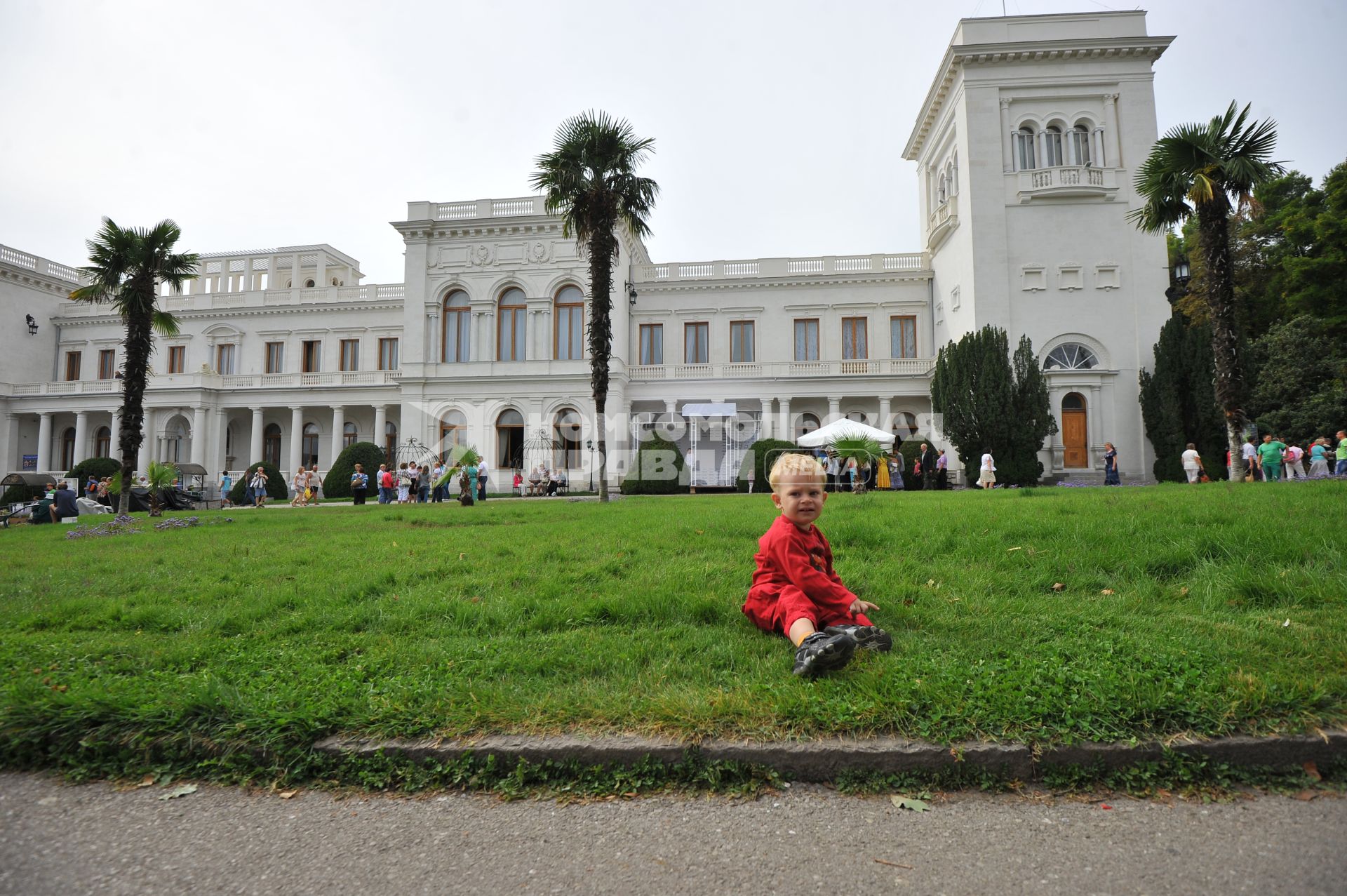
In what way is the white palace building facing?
toward the camera

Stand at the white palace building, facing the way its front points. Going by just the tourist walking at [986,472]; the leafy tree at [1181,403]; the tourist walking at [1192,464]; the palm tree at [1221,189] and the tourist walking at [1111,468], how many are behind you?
0

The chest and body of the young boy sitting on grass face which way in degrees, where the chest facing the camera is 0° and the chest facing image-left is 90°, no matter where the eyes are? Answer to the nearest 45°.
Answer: approximately 315°

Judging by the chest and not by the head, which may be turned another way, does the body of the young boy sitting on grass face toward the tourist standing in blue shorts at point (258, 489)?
no

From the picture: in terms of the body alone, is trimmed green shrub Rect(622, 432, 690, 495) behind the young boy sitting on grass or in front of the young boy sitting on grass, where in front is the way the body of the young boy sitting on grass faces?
behind

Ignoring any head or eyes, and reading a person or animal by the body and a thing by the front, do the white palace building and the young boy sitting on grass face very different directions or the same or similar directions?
same or similar directions

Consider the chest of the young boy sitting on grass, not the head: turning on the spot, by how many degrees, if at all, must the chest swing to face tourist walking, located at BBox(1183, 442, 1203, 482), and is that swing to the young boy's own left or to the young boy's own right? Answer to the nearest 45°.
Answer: approximately 90° to the young boy's own left

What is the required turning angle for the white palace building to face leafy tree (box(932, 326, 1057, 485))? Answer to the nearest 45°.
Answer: approximately 45° to its left

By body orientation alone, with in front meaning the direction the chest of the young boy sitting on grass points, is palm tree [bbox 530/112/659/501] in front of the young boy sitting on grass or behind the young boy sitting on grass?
behind

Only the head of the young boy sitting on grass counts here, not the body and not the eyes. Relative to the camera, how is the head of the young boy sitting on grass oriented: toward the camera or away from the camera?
toward the camera

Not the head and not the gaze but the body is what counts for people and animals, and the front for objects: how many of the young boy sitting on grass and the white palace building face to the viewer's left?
0

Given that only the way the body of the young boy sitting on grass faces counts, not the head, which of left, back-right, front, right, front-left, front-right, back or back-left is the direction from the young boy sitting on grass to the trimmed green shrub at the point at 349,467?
back

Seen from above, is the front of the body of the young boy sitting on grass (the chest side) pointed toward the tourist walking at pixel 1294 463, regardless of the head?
no

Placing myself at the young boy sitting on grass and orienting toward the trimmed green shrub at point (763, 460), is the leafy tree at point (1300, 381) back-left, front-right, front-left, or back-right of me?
front-right

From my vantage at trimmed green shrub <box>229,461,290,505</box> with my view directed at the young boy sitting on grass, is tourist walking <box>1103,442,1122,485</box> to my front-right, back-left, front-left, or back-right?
front-left

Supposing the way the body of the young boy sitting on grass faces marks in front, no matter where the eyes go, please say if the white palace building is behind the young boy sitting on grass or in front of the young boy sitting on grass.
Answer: behind
